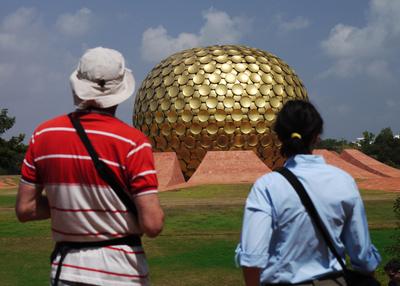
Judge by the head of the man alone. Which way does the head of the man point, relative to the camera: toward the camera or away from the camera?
away from the camera

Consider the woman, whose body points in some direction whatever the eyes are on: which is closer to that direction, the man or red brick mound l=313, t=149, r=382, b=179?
the red brick mound

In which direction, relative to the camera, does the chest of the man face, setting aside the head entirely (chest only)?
away from the camera

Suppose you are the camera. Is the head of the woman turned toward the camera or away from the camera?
away from the camera

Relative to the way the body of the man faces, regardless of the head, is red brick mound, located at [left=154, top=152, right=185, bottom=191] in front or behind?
in front

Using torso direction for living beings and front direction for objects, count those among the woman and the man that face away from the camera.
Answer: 2

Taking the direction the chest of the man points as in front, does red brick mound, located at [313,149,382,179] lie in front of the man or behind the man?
in front

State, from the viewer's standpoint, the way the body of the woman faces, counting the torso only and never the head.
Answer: away from the camera

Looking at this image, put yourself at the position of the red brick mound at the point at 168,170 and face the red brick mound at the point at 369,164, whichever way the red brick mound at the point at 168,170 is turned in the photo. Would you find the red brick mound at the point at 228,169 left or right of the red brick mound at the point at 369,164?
right
